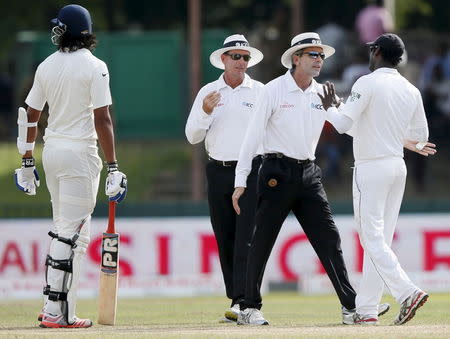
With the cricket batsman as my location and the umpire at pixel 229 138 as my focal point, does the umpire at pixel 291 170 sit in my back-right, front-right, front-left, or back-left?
front-right

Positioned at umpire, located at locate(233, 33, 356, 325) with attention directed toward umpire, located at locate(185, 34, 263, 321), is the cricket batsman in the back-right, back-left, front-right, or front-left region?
front-left

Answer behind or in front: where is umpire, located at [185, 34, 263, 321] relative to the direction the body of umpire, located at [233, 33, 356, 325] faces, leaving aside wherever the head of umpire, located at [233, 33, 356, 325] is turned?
behind

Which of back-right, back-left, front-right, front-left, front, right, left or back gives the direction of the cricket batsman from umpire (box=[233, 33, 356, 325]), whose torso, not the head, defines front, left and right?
back-right

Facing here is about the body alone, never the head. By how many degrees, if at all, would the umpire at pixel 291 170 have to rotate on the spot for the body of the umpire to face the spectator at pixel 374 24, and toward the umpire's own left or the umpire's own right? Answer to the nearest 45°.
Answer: approximately 135° to the umpire's own left

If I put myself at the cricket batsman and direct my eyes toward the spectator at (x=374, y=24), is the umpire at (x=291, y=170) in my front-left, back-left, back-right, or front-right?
front-right

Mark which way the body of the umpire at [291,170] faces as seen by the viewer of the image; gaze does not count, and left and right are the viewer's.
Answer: facing the viewer and to the right of the viewer
